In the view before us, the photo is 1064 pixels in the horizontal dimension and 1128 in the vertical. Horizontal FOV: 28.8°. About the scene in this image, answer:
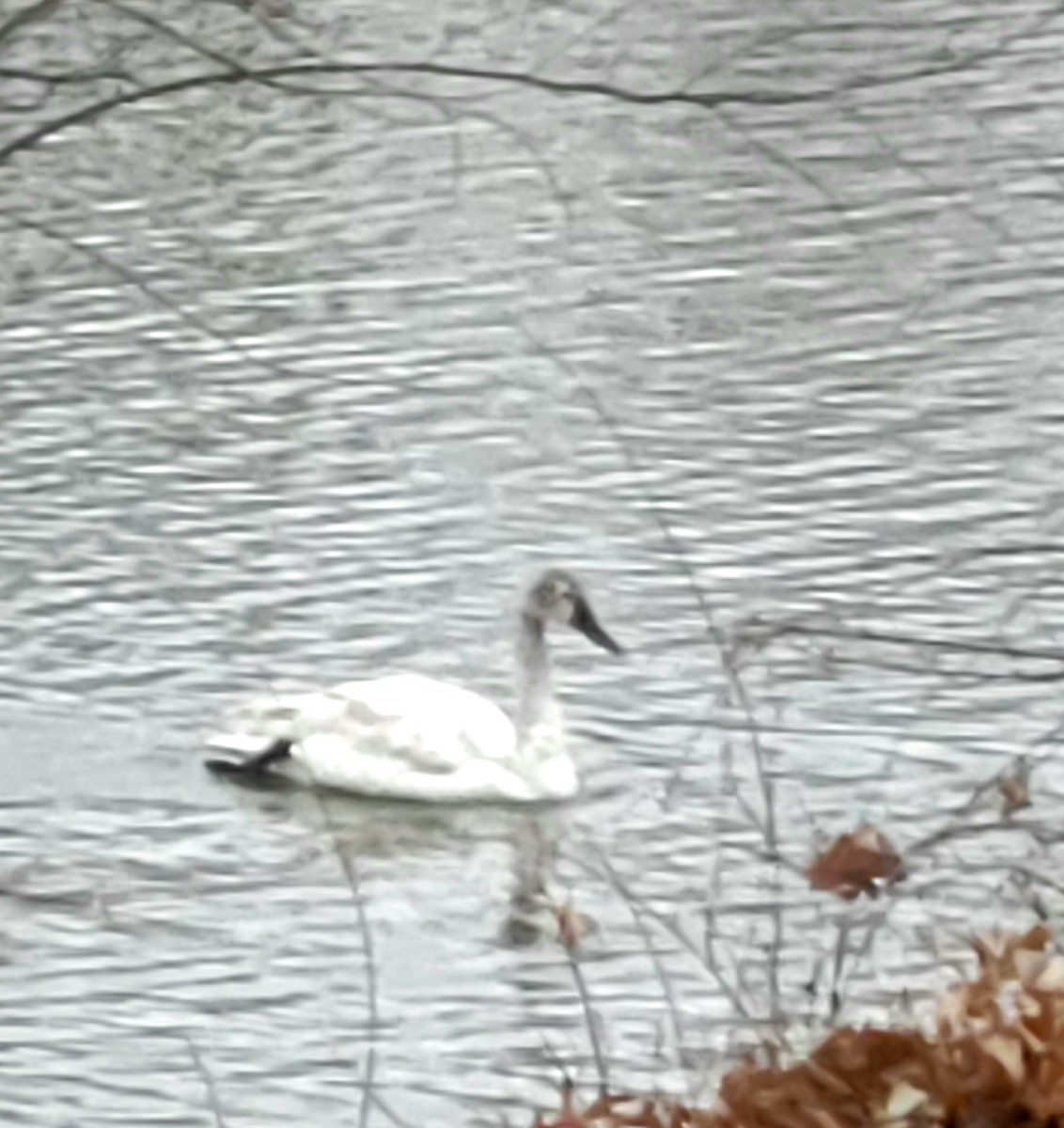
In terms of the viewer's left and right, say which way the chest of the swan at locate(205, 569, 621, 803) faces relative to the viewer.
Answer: facing to the right of the viewer

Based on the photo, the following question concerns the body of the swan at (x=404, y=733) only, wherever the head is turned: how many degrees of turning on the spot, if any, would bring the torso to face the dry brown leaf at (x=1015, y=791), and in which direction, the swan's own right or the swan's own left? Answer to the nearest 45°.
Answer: approximately 90° to the swan's own right

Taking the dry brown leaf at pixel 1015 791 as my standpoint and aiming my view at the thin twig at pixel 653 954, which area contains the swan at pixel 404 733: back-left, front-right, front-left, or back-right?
front-right

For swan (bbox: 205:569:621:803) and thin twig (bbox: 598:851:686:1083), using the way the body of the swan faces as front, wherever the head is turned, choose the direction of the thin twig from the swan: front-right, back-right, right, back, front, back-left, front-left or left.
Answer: right

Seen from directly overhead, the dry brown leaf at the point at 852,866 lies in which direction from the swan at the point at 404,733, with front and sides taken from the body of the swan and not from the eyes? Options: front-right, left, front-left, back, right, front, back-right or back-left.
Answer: right
